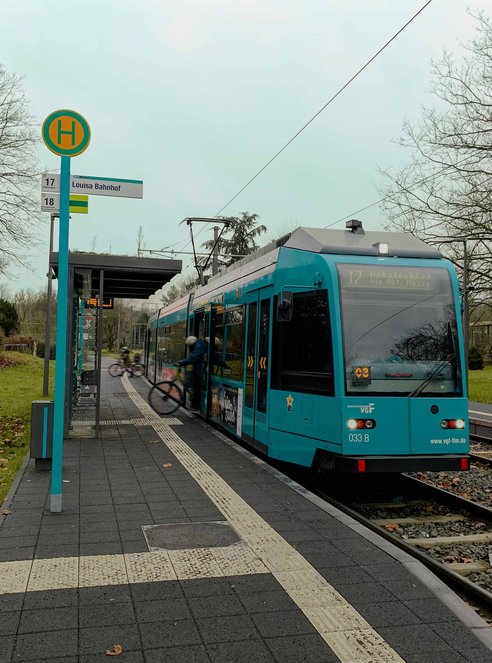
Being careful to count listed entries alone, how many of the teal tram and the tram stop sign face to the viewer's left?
0

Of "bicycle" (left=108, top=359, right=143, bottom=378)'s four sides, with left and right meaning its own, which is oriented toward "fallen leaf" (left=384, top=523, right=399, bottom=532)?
left

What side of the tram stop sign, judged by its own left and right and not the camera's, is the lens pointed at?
front

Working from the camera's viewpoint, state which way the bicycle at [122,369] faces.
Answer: facing to the left of the viewer

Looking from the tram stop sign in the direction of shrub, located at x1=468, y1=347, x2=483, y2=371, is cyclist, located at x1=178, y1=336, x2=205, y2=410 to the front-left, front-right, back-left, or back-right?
front-left

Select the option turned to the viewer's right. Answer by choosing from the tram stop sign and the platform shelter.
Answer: the platform shelter

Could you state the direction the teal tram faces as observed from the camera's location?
facing the viewer and to the right of the viewer

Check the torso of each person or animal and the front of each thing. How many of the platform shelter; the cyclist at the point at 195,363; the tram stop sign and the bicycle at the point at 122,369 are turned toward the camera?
1

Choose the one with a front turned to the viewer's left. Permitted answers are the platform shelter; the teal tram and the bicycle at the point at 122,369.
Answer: the bicycle

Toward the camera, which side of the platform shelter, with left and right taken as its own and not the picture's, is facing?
right
